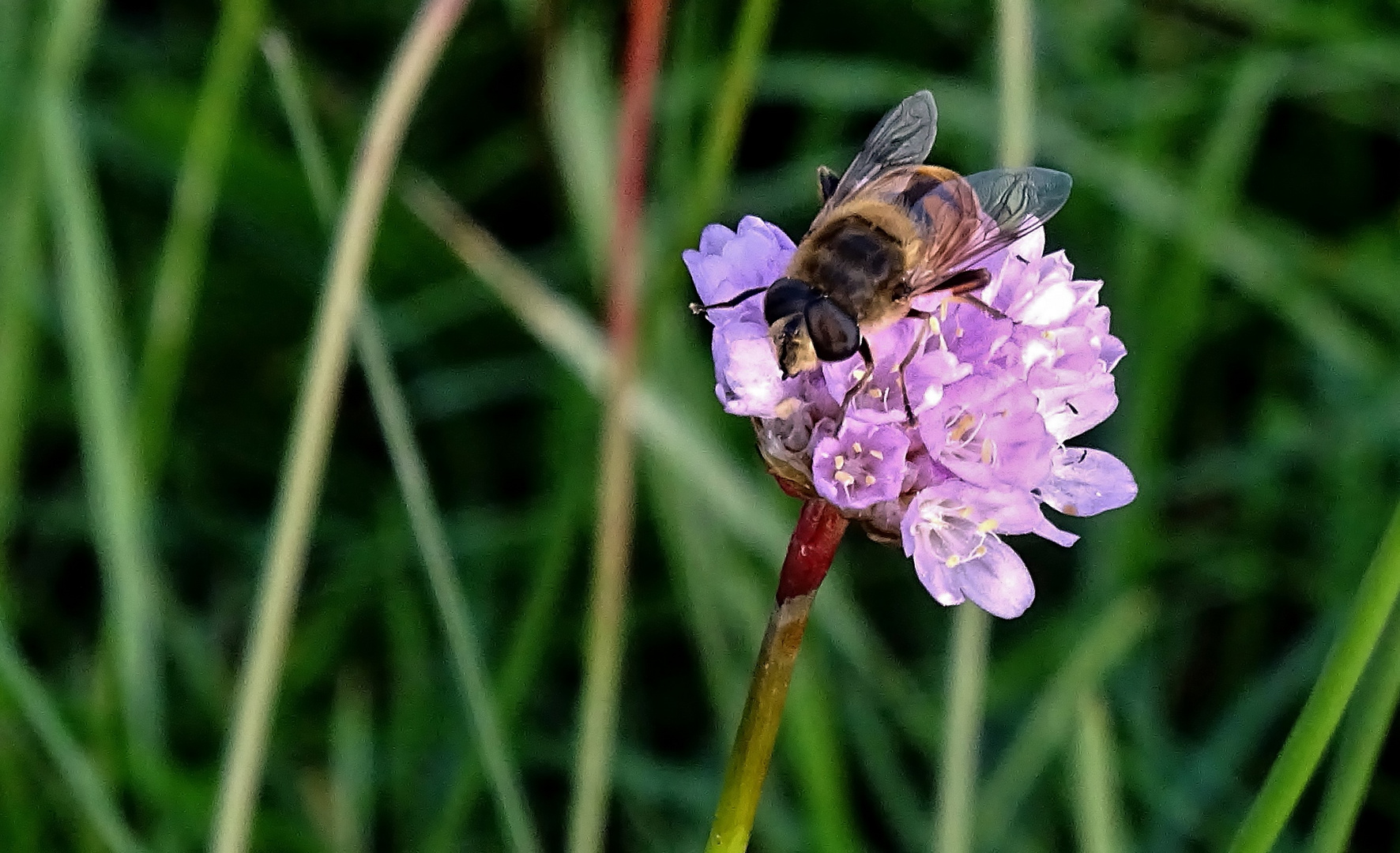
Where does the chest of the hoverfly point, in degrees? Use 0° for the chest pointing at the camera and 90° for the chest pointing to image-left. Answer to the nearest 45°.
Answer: approximately 45°

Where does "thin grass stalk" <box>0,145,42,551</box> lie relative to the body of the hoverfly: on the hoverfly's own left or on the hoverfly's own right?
on the hoverfly's own right

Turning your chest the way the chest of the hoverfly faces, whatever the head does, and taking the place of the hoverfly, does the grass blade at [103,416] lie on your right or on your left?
on your right

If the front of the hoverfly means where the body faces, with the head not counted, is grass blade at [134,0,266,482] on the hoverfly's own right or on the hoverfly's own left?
on the hoverfly's own right

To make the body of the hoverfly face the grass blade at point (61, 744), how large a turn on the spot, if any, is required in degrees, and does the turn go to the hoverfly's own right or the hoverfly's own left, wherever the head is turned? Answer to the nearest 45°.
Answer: approximately 45° to the hoverfly's own right
